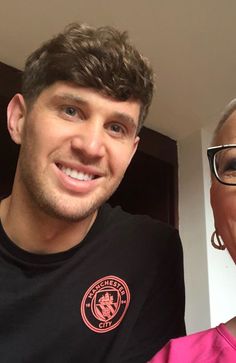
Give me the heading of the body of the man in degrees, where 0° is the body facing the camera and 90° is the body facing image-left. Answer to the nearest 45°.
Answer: approximately 0°

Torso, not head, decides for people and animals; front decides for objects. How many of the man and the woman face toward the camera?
2
